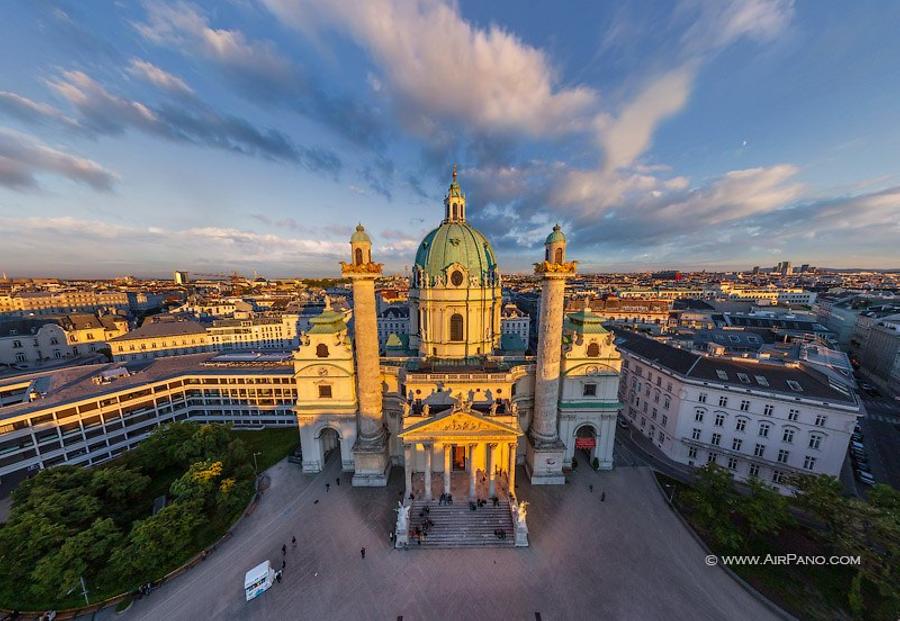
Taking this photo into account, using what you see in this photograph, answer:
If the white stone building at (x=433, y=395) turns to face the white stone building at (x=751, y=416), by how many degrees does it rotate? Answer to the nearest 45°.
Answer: approximately 45° to its left

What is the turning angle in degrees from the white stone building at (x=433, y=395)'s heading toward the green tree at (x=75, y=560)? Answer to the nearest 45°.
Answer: approximately 90° to its right

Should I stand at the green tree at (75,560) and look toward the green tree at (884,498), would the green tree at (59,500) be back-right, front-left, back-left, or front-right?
back-left

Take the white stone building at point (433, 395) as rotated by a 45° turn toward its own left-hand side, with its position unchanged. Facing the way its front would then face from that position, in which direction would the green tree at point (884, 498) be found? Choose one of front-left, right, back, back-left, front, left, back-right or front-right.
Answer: front

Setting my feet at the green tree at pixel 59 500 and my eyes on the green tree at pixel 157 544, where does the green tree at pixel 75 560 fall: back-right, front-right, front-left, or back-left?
front-right

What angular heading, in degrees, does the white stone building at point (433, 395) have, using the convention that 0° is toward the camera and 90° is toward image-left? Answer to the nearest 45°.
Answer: approximately 0°

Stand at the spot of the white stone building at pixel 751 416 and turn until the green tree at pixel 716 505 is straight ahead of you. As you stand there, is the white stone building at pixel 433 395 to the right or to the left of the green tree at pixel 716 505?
right

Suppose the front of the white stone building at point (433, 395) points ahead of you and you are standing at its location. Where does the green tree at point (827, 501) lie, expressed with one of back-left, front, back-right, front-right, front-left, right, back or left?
front-left
